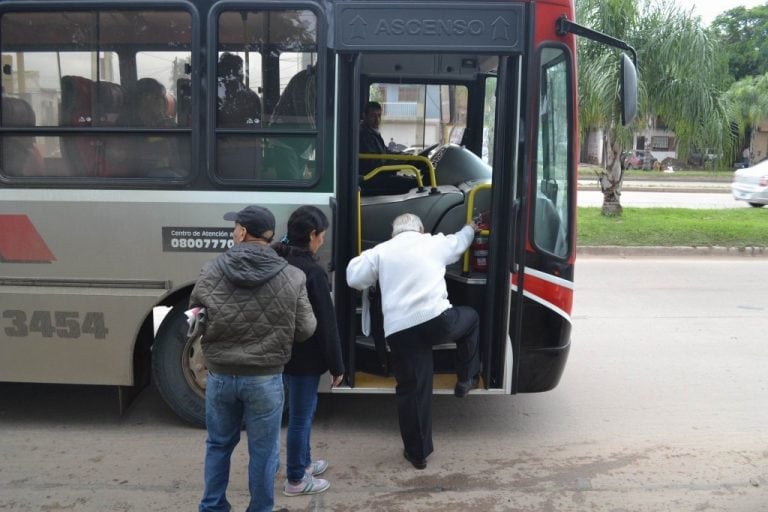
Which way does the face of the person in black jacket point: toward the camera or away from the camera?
away from the camera

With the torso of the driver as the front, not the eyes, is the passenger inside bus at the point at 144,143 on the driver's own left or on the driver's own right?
on the driver's own right

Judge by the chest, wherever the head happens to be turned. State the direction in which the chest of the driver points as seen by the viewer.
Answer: to the viewer's right

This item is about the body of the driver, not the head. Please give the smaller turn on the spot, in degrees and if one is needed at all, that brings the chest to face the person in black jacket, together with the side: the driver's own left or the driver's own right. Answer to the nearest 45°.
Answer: approximately 90° to the driver's own right

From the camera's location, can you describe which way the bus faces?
facing to the right of the viewer
